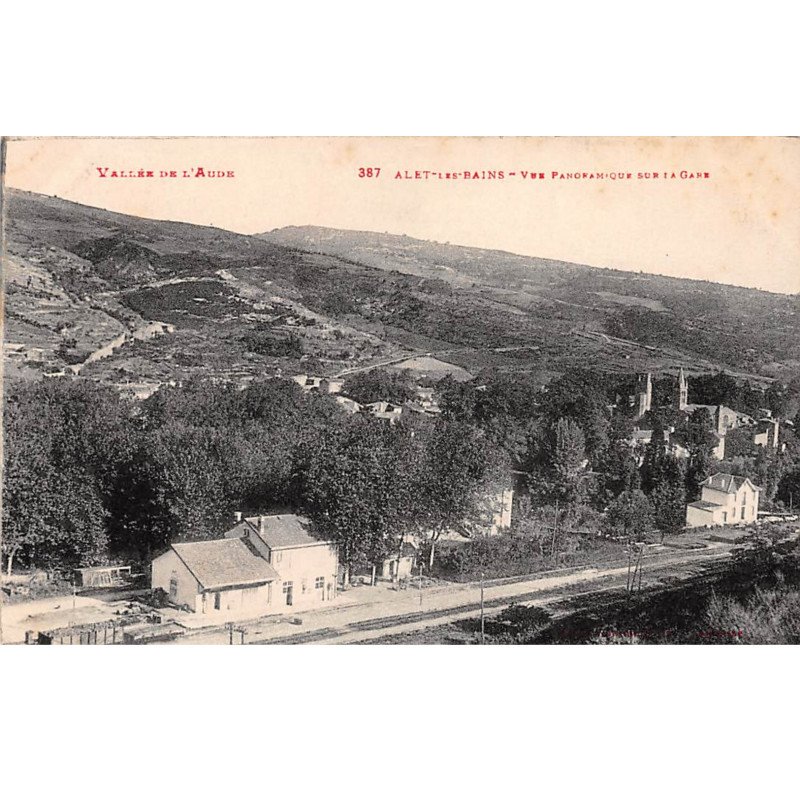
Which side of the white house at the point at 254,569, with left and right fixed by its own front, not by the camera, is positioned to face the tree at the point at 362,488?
left

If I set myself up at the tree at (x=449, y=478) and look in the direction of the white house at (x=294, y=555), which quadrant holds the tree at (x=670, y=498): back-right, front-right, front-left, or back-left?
back-left

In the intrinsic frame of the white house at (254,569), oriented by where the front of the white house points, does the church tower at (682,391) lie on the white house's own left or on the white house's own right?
on the white house's own left

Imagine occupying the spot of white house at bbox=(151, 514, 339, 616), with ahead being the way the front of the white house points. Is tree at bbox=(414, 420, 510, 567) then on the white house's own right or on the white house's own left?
on the white house's own left

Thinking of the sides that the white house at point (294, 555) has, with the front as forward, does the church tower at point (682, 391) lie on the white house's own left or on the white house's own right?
on the white house's own left

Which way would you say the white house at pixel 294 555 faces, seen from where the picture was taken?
facing the viewer and to the right of the viewer
